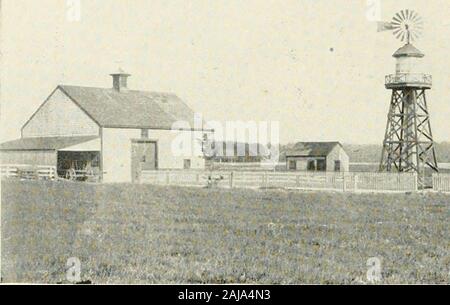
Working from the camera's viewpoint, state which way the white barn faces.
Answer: facing the viewer and to the right of the viewer

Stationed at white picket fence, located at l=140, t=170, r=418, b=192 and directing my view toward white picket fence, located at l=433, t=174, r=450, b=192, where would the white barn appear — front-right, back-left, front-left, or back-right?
back-left

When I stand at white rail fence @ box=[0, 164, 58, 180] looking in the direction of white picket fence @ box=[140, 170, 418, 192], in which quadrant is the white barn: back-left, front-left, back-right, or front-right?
front-left

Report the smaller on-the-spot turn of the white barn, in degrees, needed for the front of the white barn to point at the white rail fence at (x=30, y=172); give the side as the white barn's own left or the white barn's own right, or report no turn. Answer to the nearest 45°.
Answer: approximately 90° to the white barn's own right

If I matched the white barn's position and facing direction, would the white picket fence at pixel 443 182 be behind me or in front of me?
in front
